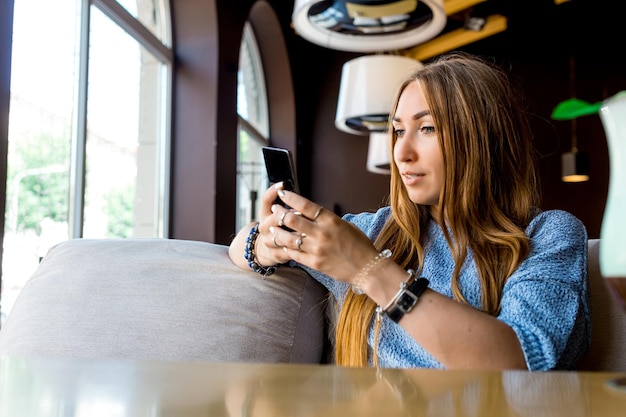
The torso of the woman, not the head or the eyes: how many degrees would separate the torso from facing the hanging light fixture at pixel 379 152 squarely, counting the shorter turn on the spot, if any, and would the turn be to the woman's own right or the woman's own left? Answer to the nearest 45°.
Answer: approximately 135° to the woman's own right

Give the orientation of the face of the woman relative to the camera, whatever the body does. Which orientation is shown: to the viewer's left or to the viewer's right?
to the viewer's left

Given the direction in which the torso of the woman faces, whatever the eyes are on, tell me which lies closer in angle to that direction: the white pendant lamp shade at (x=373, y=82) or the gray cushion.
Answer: the gray cushion

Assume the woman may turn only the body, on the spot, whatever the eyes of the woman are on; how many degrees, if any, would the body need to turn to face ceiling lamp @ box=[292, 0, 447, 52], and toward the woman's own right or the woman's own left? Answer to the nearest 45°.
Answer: approximately 135° to the woman's own right

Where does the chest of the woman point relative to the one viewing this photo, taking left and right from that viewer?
facing the viewer and to the left of the viewer

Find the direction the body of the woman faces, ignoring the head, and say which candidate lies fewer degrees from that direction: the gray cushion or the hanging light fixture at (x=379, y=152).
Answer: the gray cushion

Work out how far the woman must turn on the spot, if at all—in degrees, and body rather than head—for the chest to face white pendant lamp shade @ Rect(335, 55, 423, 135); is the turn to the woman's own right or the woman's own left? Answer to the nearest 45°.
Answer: approximately 135° to the woman's own right
